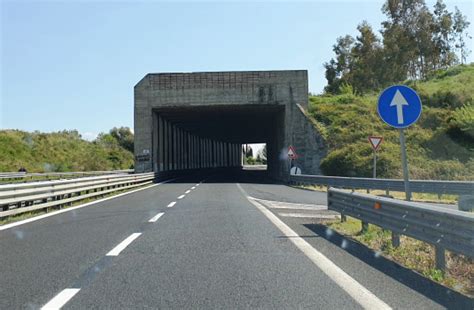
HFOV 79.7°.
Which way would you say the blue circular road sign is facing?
toward the camera

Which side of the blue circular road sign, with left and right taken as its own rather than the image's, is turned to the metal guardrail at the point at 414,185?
back

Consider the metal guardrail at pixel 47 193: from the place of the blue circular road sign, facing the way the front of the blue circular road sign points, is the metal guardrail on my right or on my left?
on my right
